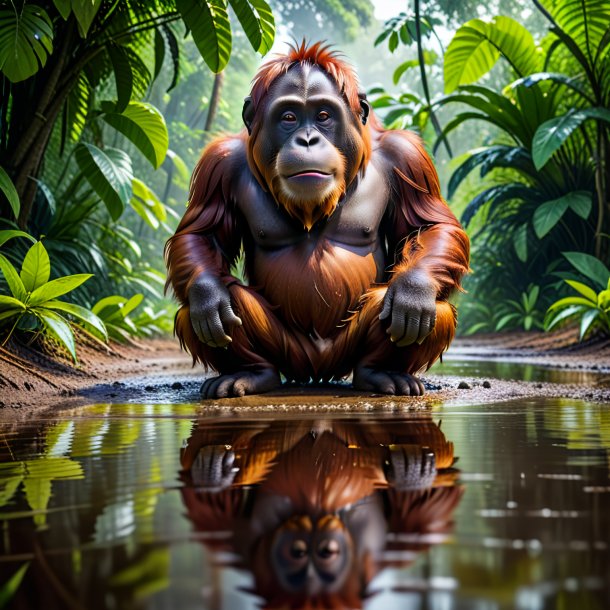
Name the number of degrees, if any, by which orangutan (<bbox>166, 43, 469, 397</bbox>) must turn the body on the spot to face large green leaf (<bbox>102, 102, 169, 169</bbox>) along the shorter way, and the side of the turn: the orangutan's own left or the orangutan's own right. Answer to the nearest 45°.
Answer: approximately 135° to the orangutan's own right

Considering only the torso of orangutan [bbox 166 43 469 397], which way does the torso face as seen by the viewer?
toward the camera

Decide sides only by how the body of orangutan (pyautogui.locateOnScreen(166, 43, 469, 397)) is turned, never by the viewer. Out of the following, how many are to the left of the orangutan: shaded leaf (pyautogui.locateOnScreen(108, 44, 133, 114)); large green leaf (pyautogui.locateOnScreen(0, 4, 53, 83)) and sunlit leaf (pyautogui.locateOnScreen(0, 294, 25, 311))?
0

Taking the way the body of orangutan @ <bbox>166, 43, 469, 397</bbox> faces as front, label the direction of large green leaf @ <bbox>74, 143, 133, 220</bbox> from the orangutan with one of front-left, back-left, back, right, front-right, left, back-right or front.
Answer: back-right

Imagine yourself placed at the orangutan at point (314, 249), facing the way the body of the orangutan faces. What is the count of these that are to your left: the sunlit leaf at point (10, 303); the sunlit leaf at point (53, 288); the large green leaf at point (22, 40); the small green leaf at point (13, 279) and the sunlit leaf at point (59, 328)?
0

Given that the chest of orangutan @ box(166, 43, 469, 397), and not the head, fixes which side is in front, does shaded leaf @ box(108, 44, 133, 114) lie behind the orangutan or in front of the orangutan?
behind

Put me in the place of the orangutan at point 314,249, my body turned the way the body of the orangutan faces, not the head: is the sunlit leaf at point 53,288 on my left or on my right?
on my right

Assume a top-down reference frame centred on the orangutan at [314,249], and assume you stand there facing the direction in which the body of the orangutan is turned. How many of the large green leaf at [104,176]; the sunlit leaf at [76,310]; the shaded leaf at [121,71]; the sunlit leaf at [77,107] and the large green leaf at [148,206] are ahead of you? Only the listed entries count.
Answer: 0

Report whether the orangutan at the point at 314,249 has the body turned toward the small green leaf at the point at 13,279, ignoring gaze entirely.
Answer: no

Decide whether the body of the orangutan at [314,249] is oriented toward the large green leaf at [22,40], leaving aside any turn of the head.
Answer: no

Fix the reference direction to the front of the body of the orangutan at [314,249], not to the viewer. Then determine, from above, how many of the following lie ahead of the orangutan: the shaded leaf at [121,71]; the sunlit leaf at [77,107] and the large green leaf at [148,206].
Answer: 0

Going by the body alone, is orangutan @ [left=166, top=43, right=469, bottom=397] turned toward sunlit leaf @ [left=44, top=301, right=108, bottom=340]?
no

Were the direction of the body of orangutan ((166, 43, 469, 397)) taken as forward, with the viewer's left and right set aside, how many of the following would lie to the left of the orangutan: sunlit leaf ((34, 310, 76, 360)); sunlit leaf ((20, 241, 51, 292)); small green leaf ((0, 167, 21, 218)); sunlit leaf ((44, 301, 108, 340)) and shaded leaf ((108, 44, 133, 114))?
0
